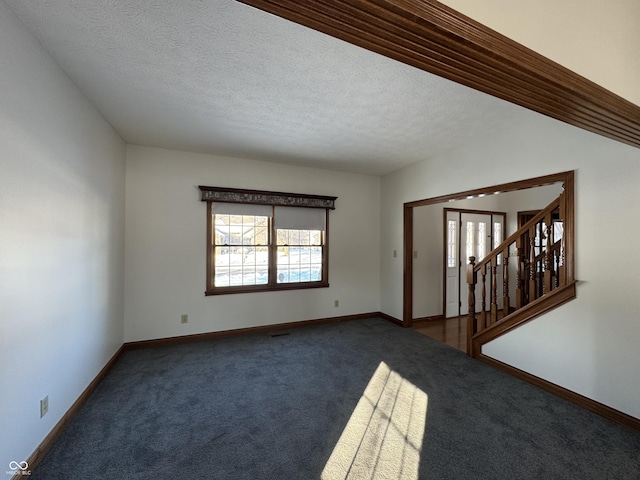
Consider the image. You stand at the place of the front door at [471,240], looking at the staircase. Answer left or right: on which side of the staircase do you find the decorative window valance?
right

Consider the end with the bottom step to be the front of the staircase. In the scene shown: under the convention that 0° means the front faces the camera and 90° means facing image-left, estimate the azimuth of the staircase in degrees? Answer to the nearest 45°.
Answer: approximately 135°

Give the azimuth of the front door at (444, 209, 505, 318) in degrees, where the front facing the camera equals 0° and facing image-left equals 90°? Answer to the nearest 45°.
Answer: approximately 315°

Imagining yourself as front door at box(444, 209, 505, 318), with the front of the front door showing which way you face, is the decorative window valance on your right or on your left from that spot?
on your right

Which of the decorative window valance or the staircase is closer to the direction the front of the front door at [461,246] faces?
the staircase

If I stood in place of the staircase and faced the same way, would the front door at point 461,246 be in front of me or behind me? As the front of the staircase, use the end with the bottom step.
in front

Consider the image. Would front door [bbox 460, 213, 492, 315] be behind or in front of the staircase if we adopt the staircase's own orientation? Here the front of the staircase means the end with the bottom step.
in front

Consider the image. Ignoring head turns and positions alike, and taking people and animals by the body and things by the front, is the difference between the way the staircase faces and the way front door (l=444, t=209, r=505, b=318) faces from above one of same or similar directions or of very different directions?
very different directions

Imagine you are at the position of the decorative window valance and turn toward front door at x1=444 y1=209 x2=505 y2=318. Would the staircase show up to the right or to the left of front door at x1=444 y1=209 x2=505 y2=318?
right
